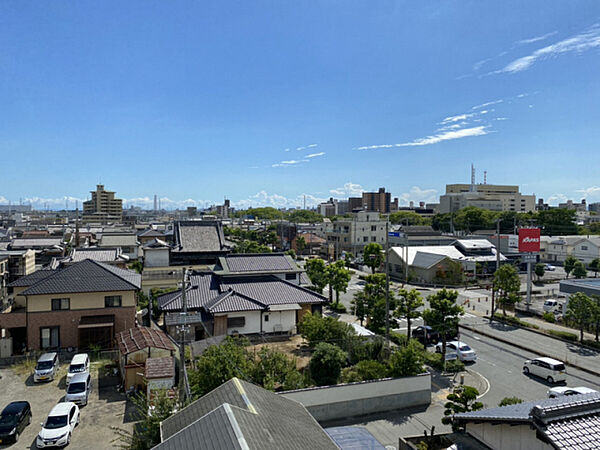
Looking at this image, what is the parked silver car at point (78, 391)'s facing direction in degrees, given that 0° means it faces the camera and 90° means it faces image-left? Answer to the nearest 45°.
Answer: approximately 45°

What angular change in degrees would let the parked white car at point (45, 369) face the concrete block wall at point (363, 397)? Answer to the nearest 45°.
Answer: approximately 90° to its left

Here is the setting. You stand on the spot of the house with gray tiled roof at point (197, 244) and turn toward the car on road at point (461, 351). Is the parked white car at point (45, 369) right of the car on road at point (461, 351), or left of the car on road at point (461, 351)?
right

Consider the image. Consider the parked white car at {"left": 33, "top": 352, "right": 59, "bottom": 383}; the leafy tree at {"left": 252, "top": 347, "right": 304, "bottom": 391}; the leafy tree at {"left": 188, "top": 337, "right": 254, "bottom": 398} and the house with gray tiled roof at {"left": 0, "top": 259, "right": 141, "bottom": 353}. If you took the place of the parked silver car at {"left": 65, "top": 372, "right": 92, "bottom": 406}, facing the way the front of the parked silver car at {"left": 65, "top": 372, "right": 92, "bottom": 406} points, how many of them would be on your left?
2

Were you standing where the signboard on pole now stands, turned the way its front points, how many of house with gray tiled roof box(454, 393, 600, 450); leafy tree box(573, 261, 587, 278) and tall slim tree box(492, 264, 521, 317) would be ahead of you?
2

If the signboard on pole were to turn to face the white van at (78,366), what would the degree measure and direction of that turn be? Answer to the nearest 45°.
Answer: approximately 45° to its right

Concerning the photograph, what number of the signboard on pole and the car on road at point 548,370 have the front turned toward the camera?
1

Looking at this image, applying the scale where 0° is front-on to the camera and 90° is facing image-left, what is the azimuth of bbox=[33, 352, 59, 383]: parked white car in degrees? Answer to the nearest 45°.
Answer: approximately 45°

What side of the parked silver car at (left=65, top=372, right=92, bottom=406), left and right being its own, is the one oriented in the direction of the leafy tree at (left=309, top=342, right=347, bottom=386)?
left

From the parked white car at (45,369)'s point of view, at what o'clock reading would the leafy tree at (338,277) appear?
The leafy tree is roughly at 7 o'clock from the parked white car.

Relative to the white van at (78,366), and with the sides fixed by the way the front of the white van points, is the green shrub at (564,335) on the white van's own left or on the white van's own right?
on the white van's own left
